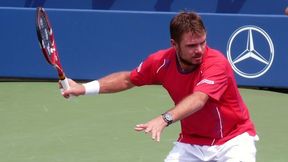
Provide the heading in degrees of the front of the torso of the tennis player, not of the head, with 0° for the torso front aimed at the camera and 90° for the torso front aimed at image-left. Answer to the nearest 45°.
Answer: approximately 45°
